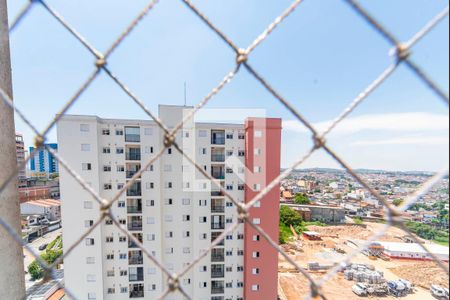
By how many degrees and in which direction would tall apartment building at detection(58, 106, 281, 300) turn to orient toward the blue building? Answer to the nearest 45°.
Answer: approximately 135° to its right

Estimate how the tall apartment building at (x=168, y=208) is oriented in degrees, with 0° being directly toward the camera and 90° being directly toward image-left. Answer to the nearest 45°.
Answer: approximately 0°

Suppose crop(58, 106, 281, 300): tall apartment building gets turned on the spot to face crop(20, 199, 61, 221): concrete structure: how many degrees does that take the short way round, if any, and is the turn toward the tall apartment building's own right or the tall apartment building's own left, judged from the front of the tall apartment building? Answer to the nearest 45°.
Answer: approximately 135° to the tall apartment building's own right

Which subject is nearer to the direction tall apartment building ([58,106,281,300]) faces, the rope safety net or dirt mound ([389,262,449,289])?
the rope safety net

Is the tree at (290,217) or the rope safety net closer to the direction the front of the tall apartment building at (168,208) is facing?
the rope safety net

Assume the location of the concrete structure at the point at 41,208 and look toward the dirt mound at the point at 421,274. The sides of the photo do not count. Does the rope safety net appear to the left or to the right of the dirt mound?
right

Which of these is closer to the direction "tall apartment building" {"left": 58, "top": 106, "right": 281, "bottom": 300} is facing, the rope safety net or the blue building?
the rope safety net
